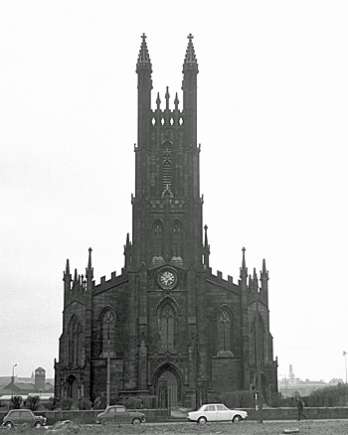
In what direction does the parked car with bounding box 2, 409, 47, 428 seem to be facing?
to the viewer's right

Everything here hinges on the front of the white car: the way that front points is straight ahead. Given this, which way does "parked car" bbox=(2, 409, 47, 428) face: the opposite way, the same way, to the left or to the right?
the same way

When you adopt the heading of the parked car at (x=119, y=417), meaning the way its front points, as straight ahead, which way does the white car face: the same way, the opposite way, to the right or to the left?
the same way

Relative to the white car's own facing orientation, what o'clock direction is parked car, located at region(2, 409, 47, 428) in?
The parked car is roughly at 6 o'clock from the white car.

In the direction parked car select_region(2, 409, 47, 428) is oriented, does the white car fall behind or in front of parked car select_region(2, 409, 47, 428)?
in front
